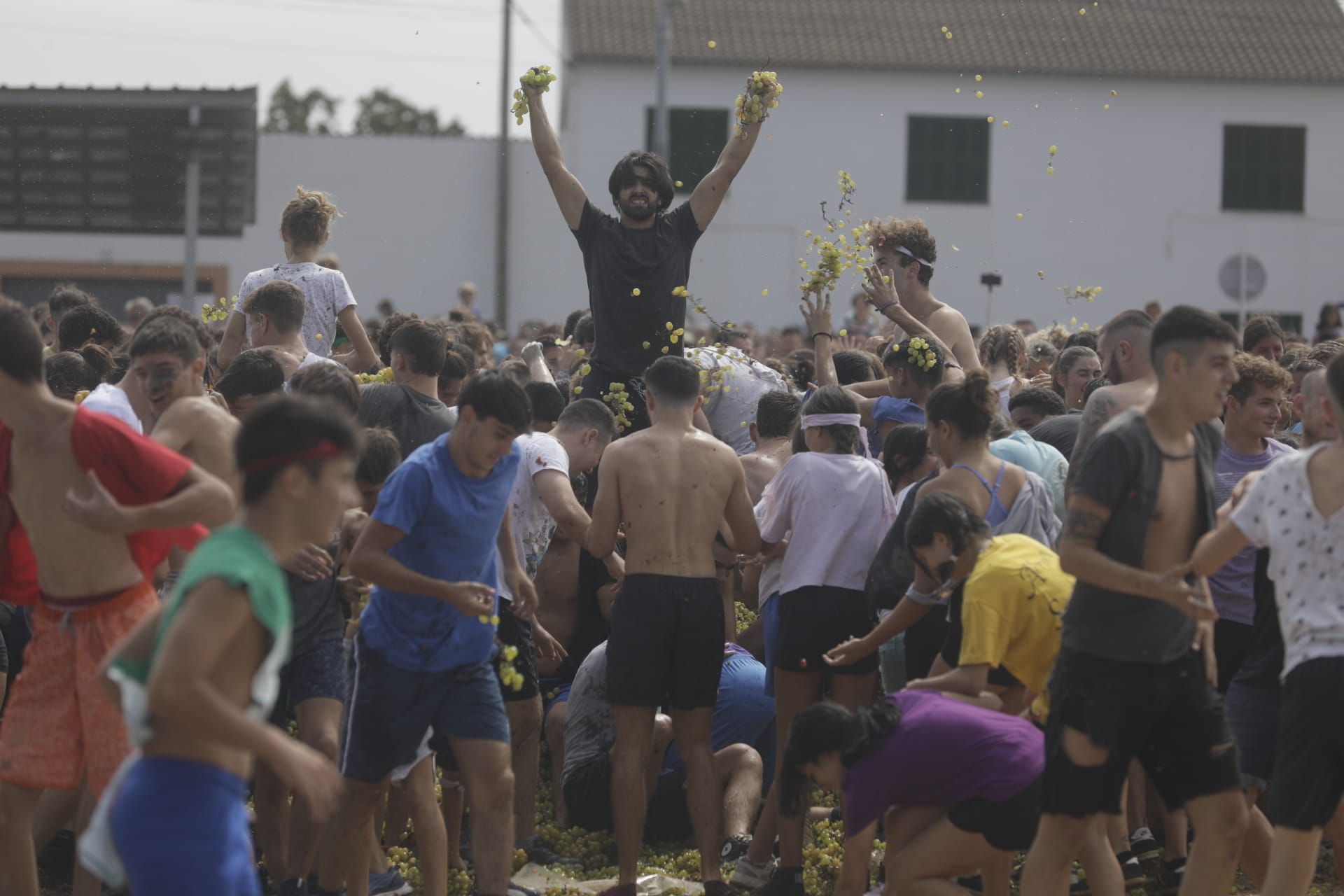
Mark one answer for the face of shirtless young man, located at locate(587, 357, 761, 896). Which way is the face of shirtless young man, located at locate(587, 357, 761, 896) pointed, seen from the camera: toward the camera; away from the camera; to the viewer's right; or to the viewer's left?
away from the camera

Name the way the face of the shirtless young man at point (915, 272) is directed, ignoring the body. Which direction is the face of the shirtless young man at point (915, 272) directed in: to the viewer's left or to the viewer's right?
to the viewer's left

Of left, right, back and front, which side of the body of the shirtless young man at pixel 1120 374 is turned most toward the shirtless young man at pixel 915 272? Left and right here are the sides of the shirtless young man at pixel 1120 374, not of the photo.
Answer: front

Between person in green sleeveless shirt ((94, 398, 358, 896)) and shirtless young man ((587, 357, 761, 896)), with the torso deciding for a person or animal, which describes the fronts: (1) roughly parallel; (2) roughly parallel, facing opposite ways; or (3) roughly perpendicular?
roughly perpendicular

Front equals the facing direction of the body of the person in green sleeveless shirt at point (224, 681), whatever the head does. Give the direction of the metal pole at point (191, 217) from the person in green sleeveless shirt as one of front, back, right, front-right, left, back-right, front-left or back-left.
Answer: left

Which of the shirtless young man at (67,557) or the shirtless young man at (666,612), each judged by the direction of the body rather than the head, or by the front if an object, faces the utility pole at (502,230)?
the shirtless young man at (666,612)

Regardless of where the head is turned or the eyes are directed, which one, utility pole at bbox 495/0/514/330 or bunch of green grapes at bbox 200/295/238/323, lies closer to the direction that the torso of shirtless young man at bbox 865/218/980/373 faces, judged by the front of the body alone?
the bunch of green grapes

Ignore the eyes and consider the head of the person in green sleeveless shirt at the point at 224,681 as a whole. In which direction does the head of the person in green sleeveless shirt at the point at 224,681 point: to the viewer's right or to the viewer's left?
to the viewer's right

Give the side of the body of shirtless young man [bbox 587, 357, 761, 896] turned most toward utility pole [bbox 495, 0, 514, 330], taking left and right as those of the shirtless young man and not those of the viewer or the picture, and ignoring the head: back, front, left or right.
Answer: front

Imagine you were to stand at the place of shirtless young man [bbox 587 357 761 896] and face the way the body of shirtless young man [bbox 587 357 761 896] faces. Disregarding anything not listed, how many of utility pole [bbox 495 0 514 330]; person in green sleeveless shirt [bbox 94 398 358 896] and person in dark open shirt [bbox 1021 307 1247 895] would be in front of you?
1

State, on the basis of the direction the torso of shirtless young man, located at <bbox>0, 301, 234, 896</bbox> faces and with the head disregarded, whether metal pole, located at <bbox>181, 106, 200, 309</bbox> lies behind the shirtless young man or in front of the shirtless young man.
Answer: behind

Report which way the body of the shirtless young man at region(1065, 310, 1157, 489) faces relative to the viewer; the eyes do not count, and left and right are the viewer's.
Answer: facing away from the viewer and to the left of the viewer
